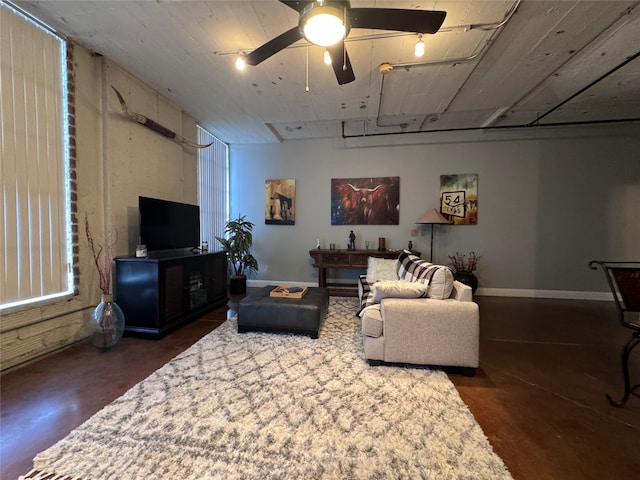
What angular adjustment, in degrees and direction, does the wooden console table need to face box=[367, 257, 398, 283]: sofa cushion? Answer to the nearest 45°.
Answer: approximately 45° to its left

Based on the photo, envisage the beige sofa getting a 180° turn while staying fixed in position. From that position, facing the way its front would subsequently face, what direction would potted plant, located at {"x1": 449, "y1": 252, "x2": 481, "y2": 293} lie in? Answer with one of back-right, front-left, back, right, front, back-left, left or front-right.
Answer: left

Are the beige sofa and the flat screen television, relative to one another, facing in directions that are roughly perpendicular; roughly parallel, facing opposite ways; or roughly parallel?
roughly parallel, facing opposite ways

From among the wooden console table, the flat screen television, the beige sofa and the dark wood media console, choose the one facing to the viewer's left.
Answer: the beige sofa

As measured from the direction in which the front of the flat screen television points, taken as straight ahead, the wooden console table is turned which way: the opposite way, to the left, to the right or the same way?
to the right

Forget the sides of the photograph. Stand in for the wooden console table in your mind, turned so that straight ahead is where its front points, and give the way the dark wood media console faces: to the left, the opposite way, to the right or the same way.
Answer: to the left

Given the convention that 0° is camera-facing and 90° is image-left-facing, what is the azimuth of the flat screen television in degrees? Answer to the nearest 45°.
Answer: approximately 315°

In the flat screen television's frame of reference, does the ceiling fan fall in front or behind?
in front

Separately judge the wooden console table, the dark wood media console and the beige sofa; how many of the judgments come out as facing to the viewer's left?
1

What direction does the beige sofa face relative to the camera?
to the viewer's left

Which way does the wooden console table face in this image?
toward the camera

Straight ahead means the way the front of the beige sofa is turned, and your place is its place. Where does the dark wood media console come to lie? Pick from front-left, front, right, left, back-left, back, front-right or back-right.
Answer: front

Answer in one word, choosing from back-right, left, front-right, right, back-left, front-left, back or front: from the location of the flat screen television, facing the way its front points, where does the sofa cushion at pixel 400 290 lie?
front

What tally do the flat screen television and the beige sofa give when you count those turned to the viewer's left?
1

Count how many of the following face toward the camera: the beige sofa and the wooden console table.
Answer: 1

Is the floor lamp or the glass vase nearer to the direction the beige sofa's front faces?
the glass vase

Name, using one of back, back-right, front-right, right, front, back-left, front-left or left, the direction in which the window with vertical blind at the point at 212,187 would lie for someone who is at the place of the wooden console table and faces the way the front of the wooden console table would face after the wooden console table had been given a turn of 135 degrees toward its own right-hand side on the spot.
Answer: front-left

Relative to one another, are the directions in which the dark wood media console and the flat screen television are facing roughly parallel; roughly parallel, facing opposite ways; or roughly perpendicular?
roughly parallel

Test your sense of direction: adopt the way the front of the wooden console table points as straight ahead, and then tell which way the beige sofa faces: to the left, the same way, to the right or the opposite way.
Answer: to the right

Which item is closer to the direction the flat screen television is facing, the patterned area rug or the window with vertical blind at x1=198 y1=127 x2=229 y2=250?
the patterned area rug

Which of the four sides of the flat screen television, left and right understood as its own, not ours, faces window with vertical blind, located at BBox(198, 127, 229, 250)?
left
